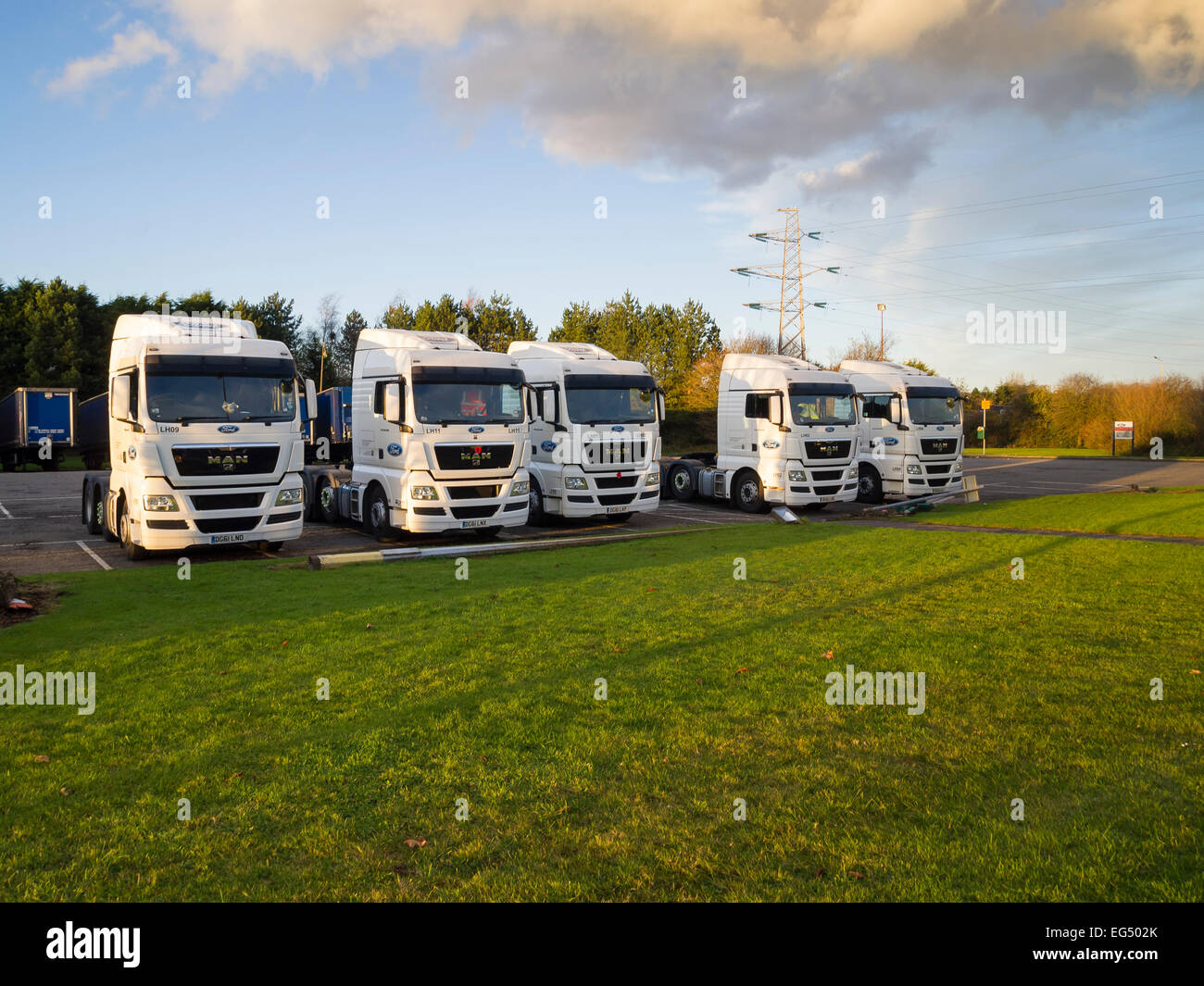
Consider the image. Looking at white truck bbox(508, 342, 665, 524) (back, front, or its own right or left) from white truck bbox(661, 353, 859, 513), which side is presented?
left

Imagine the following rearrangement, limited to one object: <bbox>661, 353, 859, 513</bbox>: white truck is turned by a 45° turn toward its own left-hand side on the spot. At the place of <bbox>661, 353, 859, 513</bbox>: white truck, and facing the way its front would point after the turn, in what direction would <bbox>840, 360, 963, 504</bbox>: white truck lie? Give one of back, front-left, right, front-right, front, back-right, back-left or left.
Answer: front-left

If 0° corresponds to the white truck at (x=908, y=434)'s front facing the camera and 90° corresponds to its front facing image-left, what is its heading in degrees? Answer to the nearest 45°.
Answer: approximately 315°

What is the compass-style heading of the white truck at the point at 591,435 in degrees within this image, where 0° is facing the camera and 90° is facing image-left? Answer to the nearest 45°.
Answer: approximately 315°

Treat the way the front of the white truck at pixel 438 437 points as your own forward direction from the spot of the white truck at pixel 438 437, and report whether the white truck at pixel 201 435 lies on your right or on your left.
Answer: on your right

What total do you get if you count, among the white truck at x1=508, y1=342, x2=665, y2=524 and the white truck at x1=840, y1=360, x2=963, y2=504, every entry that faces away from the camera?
0

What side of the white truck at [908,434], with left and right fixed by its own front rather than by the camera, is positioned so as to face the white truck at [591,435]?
right

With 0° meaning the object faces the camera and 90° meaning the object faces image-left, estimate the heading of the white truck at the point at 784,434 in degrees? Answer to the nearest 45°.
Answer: approximately 315°

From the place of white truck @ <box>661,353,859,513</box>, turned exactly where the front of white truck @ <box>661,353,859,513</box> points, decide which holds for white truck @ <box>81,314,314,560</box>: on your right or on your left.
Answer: on your right

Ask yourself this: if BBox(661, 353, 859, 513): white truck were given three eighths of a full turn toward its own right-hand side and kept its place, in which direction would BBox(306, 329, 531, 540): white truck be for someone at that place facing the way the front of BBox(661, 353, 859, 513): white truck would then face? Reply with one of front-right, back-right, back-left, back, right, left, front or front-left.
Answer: front-left

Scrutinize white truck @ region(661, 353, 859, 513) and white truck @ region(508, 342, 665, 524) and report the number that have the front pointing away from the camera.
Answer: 0
